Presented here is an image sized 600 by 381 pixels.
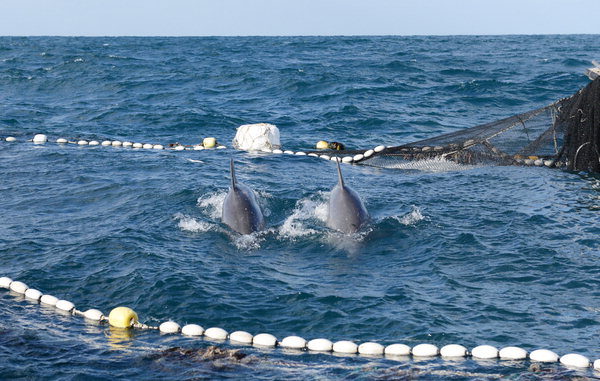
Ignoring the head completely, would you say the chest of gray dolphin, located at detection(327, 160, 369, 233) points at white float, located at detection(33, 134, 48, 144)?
no

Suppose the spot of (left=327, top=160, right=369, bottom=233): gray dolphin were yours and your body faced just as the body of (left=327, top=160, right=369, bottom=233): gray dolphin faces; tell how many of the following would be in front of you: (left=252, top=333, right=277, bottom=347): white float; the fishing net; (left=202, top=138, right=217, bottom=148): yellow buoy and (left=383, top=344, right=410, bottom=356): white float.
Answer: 2

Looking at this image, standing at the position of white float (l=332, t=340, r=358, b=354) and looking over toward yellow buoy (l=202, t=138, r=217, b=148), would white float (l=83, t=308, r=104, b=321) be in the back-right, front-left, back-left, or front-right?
front-left

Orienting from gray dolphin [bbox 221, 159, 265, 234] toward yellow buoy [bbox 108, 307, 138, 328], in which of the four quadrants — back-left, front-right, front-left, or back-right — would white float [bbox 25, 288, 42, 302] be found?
front-right
